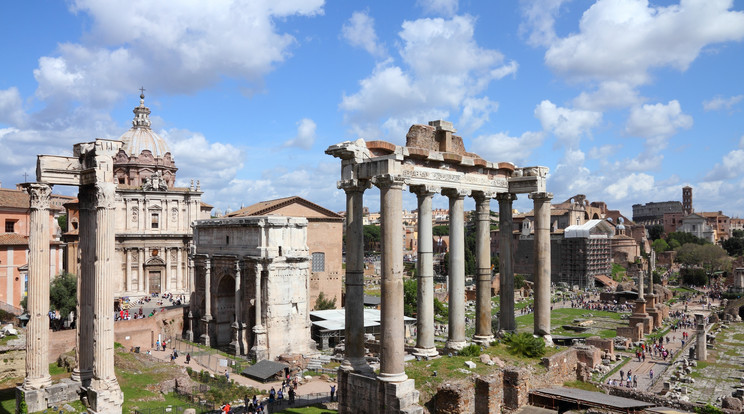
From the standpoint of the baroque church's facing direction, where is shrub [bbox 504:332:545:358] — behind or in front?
in front

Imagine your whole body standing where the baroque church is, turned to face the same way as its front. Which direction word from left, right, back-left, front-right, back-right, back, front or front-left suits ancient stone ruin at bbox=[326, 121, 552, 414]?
front

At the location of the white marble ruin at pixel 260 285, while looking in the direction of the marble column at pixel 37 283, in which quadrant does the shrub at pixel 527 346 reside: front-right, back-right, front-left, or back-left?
front-left

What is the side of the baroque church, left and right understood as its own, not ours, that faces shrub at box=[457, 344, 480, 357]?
front

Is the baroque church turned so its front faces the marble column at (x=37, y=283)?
yes

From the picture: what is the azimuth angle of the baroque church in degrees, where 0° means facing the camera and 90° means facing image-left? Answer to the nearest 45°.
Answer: approximately 0°

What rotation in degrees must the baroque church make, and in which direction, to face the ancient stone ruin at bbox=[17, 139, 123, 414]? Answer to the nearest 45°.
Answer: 0° — it already faces it
